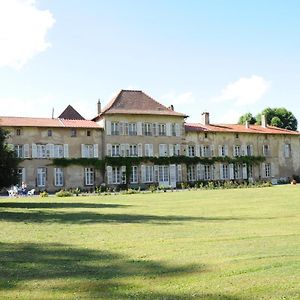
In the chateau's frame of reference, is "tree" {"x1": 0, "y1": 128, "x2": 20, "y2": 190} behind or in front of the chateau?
in front

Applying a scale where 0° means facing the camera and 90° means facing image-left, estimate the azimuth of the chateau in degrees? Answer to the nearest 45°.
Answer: approximately 0°

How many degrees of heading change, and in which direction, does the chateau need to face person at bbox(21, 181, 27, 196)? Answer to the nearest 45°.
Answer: approximately 45° to its right

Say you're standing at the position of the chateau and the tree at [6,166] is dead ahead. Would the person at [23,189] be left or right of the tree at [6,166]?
left
